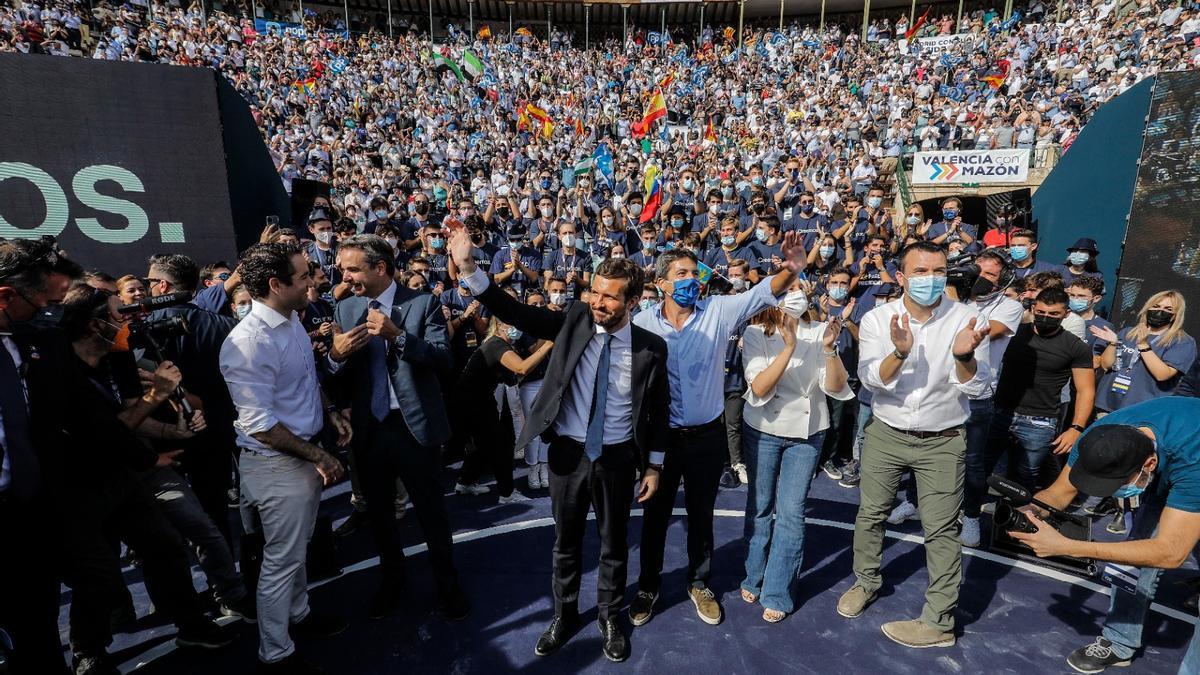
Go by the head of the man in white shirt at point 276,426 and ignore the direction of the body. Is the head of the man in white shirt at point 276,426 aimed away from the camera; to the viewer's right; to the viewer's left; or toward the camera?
to the viewer's right

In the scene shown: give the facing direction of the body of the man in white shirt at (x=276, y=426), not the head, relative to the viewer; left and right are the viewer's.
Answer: facing to the right of the viewer

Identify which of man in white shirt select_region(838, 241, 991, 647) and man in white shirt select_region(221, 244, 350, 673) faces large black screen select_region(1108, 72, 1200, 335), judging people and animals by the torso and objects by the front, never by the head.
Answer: man in white shirt select_region(221, 244, 350, 673)

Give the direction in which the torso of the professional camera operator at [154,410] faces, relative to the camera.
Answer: to the viewer's right

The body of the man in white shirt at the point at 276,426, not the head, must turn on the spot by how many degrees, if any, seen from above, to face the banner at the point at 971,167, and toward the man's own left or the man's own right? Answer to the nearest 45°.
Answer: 0° — they already face it

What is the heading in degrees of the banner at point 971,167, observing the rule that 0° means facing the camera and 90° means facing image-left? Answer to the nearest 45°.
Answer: approximately 0°

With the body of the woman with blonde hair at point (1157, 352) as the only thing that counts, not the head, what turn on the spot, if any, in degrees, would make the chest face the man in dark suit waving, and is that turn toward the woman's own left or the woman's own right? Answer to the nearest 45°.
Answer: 0° — they already face them

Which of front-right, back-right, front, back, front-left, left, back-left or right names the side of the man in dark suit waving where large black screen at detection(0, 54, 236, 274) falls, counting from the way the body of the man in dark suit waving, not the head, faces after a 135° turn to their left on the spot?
left

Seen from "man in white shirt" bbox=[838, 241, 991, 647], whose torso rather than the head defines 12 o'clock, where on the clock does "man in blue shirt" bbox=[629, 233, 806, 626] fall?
The man in blue shirt is roughly at 2 o'clock from the man in white shirt.

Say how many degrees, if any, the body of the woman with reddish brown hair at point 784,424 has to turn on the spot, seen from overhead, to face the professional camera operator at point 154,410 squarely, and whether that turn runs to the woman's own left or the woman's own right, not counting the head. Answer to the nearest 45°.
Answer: approximately 45° to the woman's own right

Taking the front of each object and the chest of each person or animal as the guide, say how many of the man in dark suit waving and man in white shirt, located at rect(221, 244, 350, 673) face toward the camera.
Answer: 1

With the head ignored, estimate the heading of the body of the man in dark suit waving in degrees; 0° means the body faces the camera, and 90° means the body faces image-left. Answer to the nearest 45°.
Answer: approximately 0°

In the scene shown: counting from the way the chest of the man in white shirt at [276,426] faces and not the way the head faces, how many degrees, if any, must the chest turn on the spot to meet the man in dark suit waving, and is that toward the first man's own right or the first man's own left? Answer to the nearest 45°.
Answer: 0° — they already face them
